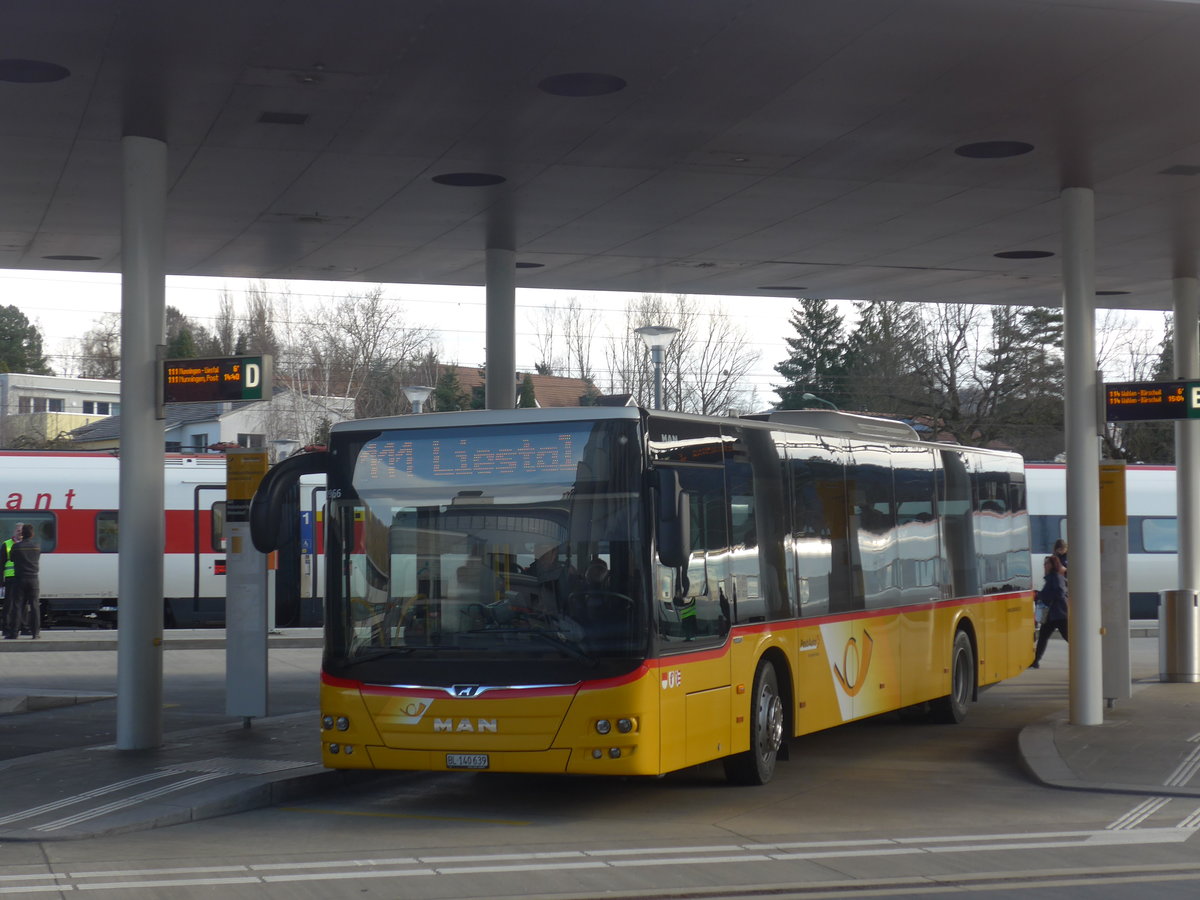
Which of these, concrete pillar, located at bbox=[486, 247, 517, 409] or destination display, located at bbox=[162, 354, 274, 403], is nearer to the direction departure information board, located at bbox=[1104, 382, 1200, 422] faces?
the destination display

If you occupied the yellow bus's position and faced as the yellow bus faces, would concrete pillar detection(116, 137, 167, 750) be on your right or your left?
on your right

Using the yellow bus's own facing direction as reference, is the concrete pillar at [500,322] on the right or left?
on its right

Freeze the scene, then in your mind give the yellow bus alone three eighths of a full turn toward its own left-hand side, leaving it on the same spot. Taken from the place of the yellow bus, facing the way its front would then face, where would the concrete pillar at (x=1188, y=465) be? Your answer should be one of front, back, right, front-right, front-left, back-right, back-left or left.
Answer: front-left

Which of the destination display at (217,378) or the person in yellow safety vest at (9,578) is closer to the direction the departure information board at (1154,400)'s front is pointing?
the destination display

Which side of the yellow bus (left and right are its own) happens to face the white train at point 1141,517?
back

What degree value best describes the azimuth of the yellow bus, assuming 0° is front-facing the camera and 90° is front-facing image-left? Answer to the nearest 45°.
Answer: approximately 45°

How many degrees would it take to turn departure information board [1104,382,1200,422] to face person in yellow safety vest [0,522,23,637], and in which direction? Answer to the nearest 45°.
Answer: approximately 90° to its right

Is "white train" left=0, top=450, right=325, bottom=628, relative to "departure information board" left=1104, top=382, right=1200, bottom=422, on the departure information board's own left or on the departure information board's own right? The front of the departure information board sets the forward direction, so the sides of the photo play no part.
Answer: on the departure information board's own right

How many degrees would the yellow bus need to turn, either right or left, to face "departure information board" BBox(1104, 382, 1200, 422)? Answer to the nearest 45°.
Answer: approximately 180°

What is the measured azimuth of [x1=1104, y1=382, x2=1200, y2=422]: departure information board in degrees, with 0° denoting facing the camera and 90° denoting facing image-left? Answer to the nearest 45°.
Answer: approximately 0°

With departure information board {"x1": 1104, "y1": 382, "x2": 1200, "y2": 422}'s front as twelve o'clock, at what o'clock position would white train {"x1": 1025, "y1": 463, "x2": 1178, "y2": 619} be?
The white train is roughly at 6 o'clock from the departure information board.
